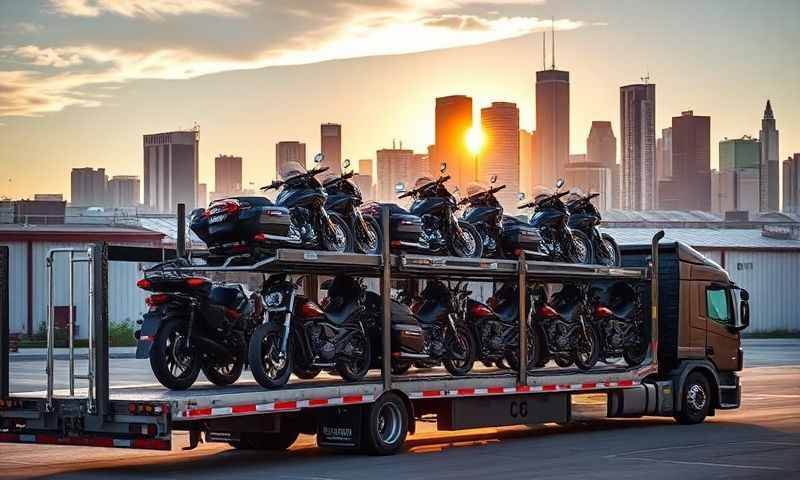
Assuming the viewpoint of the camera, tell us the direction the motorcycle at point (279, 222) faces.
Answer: facing away from the viewer and to the right of the viewer

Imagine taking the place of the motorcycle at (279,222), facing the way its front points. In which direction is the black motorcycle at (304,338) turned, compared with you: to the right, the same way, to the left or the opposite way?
the opposite way

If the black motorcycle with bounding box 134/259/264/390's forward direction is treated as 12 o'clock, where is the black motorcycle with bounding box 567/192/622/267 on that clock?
the black motorcycle with bounding box 567/192/622/267 is roughly at 12 o'clock from the black motorcycle with bounding box 134/259/264/390.

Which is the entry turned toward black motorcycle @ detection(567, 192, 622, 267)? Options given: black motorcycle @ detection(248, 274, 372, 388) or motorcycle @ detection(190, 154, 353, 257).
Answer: the motorcycle

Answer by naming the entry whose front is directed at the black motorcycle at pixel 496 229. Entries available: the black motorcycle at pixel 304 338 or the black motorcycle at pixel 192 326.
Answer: the black motorcycle at pixel 192 326

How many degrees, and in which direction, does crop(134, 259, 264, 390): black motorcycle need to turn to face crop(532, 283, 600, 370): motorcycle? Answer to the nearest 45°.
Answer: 0° — it already faces it

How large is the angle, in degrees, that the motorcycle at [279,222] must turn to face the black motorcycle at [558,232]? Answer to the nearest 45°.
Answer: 0° — it already faces it

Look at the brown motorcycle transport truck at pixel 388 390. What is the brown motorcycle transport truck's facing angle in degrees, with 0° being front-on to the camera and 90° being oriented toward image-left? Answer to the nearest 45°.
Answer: approximately 225°

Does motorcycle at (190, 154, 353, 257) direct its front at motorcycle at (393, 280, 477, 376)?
yes

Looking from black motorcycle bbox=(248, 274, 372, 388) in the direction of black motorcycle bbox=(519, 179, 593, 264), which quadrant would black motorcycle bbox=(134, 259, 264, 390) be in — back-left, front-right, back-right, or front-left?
back-left

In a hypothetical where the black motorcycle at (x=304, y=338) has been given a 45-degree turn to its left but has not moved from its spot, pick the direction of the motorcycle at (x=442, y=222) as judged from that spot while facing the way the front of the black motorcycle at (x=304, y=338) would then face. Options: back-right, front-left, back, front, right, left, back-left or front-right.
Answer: back-left

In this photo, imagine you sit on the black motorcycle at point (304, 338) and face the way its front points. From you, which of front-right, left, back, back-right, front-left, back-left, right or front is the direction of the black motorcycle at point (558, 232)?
back

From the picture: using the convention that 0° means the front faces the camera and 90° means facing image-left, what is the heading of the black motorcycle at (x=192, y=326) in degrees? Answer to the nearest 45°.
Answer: approximately 225°

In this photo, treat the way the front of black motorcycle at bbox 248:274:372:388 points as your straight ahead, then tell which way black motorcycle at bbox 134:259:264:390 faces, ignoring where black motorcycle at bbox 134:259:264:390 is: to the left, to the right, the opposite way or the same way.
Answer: the opposite way
